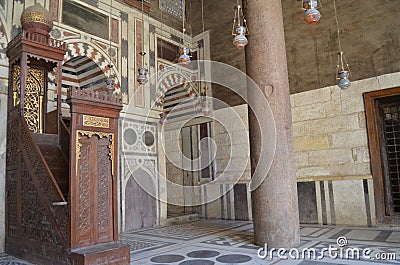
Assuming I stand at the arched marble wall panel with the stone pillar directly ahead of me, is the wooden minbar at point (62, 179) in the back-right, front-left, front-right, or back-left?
front-right

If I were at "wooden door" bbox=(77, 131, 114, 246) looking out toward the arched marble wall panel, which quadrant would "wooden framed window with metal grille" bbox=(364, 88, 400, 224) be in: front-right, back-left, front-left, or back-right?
front-right

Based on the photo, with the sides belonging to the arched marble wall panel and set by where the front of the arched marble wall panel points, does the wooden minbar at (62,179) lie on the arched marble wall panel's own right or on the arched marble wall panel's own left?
on the arched marble wall panel's own right

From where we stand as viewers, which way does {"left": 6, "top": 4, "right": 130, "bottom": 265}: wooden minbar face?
facing the viewer and to the right of the viewer

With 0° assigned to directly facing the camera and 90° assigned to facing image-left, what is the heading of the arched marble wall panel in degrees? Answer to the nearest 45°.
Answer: approximately 315°

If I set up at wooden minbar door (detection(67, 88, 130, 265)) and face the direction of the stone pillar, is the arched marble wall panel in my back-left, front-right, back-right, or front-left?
front-left

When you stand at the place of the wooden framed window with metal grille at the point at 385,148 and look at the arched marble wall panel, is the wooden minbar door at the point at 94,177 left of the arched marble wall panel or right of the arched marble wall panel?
left

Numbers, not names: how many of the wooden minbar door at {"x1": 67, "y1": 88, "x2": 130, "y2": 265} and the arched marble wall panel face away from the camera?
0

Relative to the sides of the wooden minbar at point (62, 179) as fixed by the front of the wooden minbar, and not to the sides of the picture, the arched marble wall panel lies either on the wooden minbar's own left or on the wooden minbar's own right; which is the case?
on the wooden minbar's own left

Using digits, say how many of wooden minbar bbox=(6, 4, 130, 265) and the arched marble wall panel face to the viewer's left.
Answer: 0
